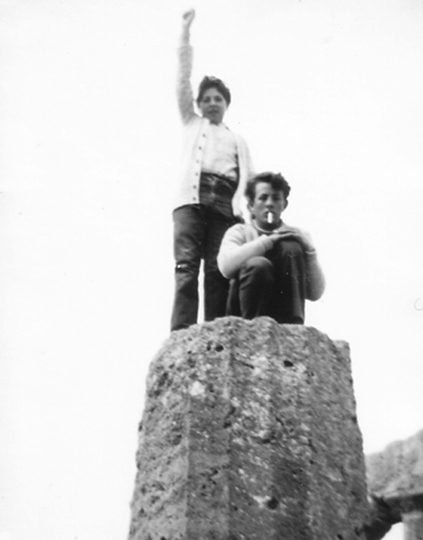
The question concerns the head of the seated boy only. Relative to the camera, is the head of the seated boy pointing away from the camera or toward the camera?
toward the camera

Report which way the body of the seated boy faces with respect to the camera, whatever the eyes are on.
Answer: toward the camera
